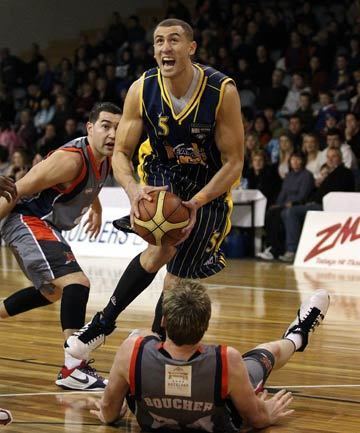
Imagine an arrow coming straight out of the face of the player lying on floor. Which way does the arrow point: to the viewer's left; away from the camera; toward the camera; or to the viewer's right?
away from the camera

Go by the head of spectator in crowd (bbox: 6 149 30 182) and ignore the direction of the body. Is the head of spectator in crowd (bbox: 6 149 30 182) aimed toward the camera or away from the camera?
toward the camera

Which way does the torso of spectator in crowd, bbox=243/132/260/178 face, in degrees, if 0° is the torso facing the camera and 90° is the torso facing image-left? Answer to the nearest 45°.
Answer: approximately 45°

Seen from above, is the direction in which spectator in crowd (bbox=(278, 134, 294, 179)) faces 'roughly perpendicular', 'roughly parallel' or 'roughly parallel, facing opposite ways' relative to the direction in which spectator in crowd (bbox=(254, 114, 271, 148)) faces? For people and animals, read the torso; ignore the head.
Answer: roughly parallel

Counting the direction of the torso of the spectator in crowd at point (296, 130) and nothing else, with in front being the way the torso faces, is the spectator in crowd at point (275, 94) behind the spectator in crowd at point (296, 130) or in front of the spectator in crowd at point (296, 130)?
behind

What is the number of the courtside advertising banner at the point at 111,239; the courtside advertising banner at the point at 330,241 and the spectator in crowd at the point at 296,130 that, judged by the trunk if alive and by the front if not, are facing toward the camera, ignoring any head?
3

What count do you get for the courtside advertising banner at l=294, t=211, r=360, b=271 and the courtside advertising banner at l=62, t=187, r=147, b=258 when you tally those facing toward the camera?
2

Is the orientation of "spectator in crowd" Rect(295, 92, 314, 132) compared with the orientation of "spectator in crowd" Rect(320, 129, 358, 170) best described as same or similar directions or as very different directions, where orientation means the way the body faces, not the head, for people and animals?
same or similar directions

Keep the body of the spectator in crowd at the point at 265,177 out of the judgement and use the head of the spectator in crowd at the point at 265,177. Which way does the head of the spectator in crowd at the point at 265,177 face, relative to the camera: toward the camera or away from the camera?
toward the camera

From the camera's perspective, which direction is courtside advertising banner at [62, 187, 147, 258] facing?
toward the camera

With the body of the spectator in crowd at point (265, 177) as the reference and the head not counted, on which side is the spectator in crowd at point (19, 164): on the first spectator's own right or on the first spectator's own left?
on the first spectator's own right

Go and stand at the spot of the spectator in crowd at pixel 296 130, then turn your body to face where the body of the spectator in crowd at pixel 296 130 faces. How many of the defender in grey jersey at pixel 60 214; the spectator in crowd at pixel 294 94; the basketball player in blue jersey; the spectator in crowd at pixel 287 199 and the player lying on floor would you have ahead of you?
4

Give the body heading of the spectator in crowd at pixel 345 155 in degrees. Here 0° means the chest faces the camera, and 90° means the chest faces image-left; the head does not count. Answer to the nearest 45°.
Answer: approximately 45°
